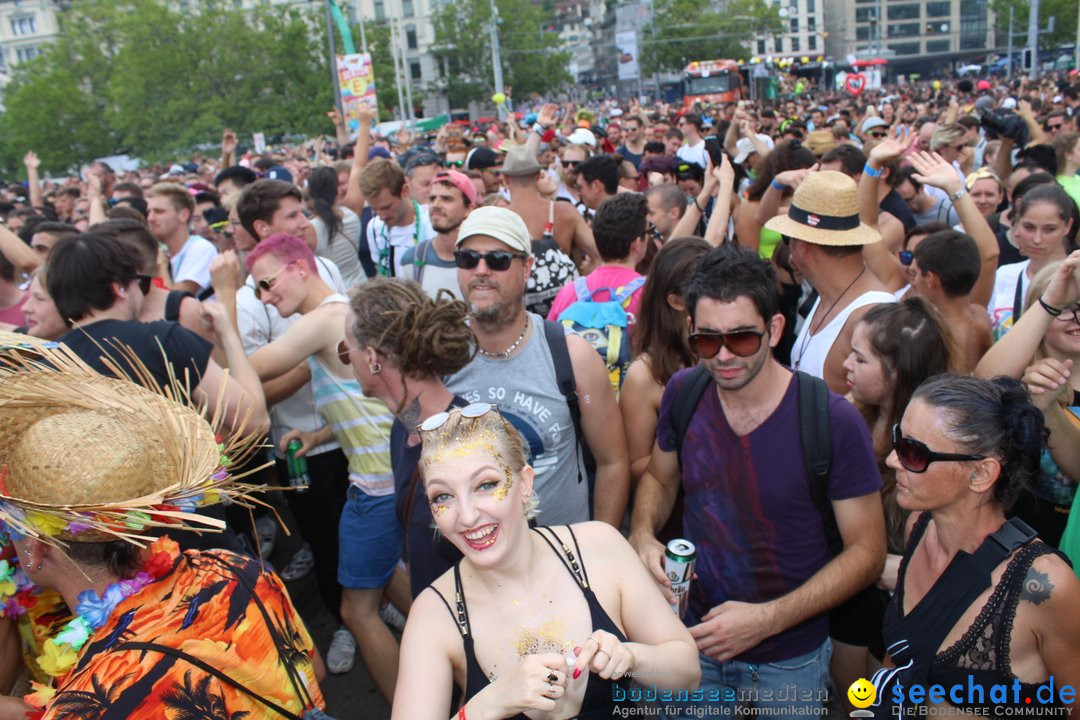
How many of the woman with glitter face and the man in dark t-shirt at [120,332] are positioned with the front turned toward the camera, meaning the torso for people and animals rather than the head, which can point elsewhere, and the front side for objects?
1

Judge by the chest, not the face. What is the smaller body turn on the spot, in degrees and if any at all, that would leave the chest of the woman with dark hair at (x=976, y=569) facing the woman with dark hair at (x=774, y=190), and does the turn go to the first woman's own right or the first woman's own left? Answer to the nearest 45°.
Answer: approximately 135° to the first woman's own right

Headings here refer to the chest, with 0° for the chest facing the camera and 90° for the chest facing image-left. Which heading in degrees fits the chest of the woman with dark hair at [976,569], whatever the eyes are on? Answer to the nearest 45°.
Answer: approximately 45°

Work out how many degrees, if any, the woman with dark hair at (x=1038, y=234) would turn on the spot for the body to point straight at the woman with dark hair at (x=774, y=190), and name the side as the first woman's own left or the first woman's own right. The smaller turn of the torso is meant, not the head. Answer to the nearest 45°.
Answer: approximately 90° to the first woman's own right

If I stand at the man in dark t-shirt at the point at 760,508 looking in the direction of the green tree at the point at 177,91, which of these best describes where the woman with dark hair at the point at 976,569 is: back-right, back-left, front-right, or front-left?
back-right
